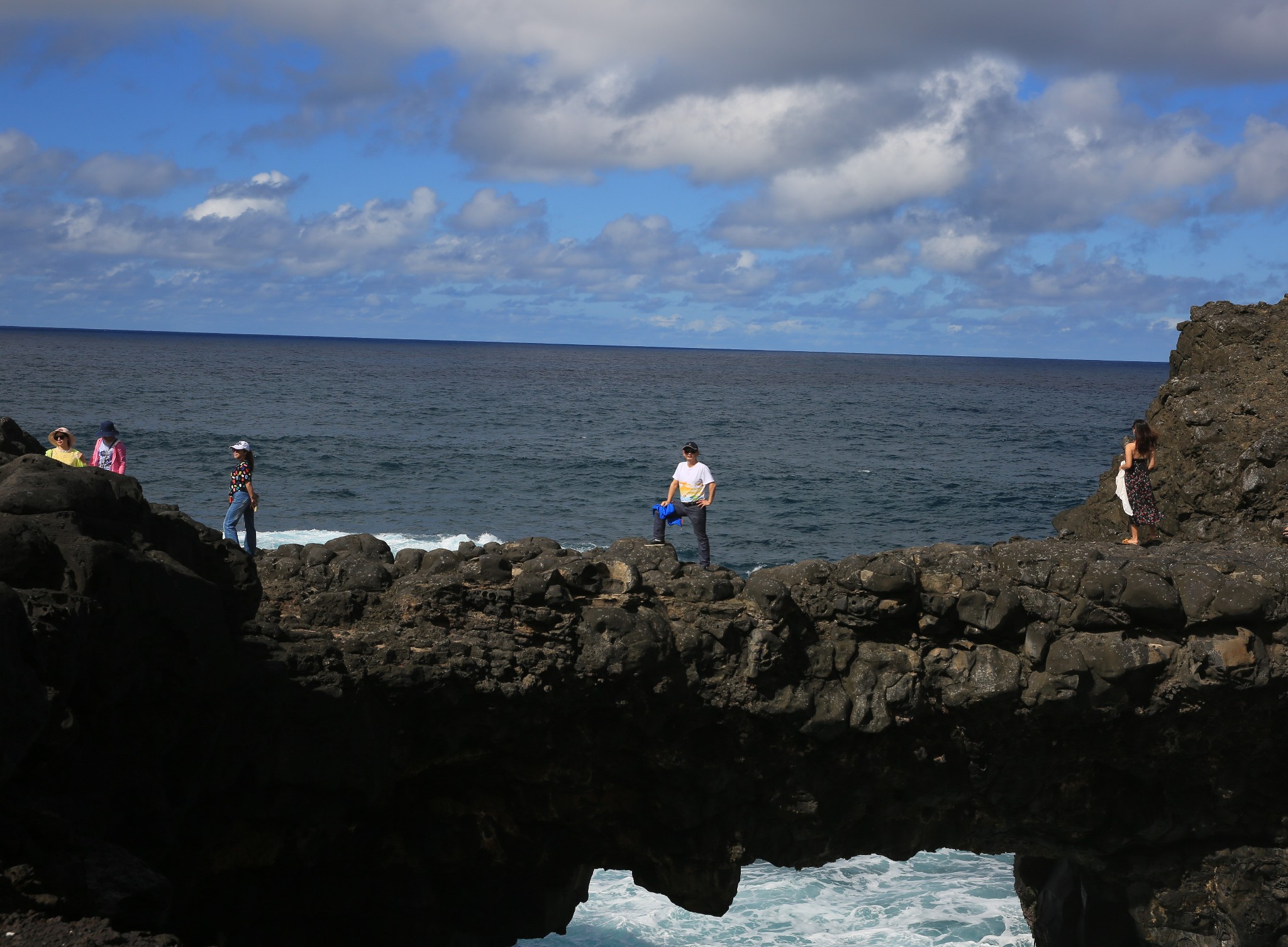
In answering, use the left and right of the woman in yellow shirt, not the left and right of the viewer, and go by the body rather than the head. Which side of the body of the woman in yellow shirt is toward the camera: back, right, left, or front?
front

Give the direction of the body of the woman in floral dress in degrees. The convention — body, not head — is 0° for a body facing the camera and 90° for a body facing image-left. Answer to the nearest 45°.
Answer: approximately 135°

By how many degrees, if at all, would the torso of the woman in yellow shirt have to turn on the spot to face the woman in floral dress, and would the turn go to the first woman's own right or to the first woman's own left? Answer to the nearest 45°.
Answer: approximately 90° to the first woman's own left

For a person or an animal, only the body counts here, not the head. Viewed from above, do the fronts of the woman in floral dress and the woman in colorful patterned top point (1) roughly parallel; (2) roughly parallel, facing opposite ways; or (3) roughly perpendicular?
roughly perpendicular

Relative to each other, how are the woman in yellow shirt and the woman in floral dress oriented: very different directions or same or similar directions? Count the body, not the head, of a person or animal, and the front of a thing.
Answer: very different directions
